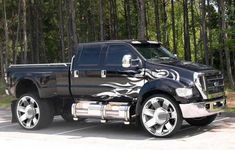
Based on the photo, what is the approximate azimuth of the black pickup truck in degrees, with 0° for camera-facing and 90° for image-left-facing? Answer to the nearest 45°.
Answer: approximately 315°
